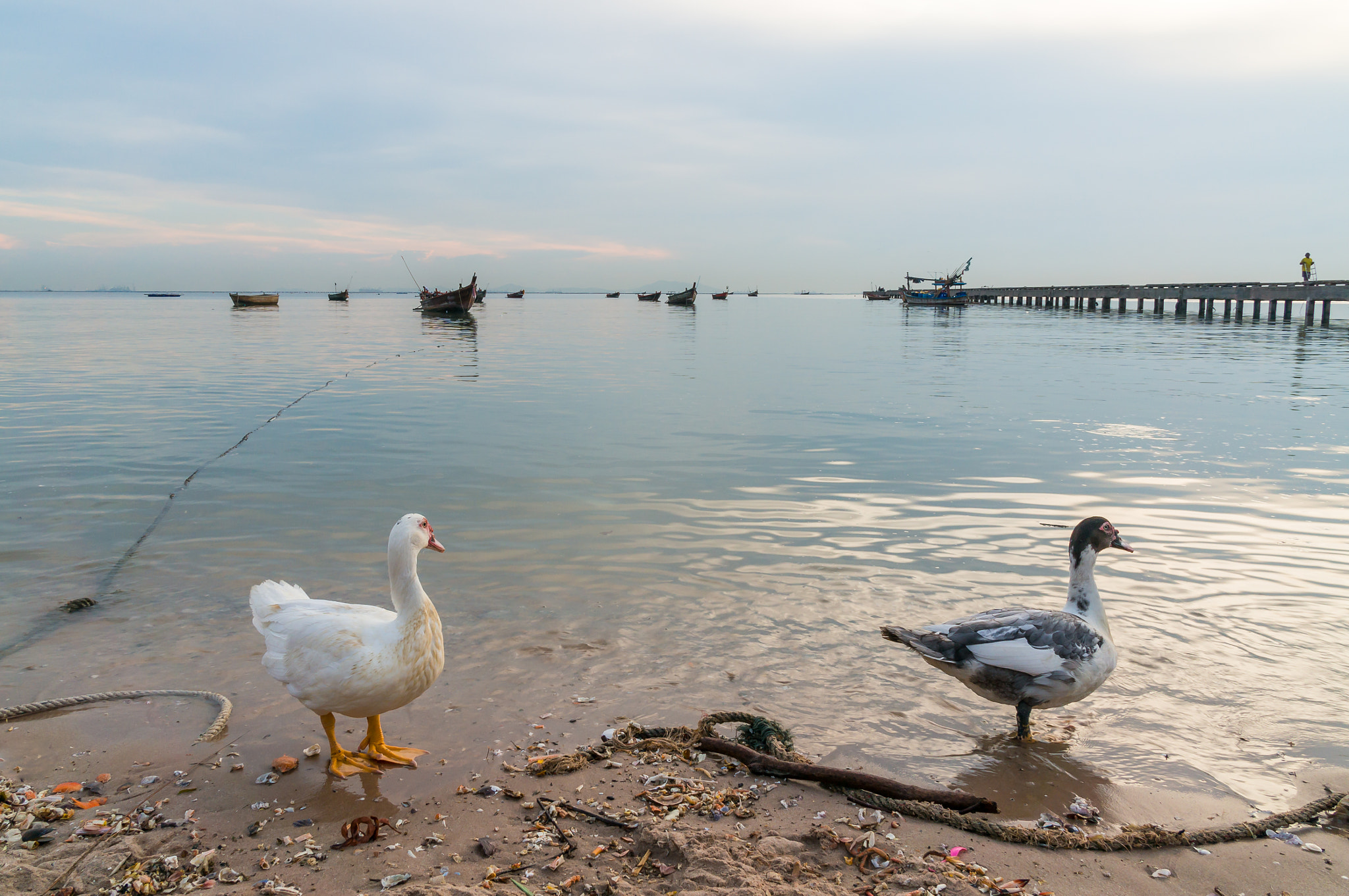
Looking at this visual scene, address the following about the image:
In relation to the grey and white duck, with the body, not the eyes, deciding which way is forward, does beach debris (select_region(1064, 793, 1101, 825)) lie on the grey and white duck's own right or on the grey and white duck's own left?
on the grey and white duck's own right

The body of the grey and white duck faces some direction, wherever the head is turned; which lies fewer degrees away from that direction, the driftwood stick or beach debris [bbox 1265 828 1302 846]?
the beach debris

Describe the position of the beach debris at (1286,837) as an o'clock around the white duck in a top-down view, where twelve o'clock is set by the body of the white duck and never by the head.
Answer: The beach debris is roughly at 1 o'clock from the white duck.

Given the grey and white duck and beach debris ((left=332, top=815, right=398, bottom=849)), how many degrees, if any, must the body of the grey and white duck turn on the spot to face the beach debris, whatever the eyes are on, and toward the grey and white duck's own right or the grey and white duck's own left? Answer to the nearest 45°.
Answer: approximately 135° to the grey and white duck's own right

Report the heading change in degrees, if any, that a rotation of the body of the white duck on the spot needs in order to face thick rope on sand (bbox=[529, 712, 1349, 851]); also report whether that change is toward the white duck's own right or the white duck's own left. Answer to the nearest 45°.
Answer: approximately 45° to the white duck's own right

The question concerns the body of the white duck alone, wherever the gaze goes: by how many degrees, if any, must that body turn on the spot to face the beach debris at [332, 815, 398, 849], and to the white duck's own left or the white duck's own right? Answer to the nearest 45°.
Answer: approximately 90° to the white duck's own right

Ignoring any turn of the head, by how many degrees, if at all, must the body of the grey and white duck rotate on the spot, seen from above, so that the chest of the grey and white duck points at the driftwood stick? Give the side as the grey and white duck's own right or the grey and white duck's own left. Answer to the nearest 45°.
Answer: approximately 135° to the grey and white duck's own right

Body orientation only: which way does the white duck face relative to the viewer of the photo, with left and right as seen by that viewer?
facing to the right of the viewer

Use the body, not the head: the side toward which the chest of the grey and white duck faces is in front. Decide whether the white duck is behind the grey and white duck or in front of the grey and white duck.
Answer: behind

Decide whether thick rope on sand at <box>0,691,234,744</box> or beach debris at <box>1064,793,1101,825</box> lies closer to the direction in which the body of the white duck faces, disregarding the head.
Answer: the beach debris

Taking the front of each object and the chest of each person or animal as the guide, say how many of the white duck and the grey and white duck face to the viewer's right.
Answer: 2

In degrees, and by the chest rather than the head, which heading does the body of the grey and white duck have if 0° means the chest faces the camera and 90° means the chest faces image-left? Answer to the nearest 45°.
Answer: approximately 270°
